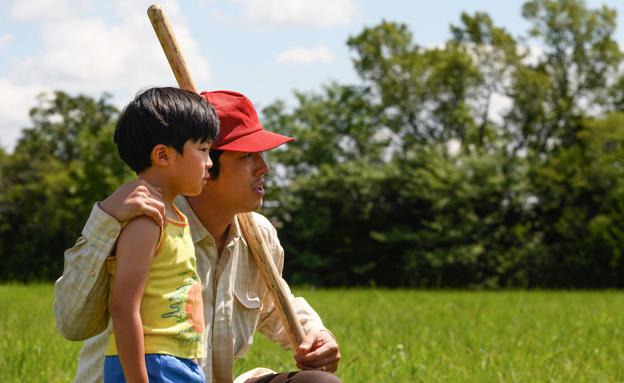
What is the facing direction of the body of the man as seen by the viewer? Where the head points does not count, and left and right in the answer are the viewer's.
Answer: facing the viewer and to the right of the viewer

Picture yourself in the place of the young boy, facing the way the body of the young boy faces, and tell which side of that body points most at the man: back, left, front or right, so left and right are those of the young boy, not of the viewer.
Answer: left

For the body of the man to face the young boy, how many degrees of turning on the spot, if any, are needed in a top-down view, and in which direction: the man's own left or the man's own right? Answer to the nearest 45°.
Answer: approximately 45° to the man's own right

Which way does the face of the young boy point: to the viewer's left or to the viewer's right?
to the viewer's right

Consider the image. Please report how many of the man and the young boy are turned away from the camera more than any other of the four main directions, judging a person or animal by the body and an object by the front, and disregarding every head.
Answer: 0

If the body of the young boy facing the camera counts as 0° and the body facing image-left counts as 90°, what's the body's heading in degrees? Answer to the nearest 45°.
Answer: approximately 270°
